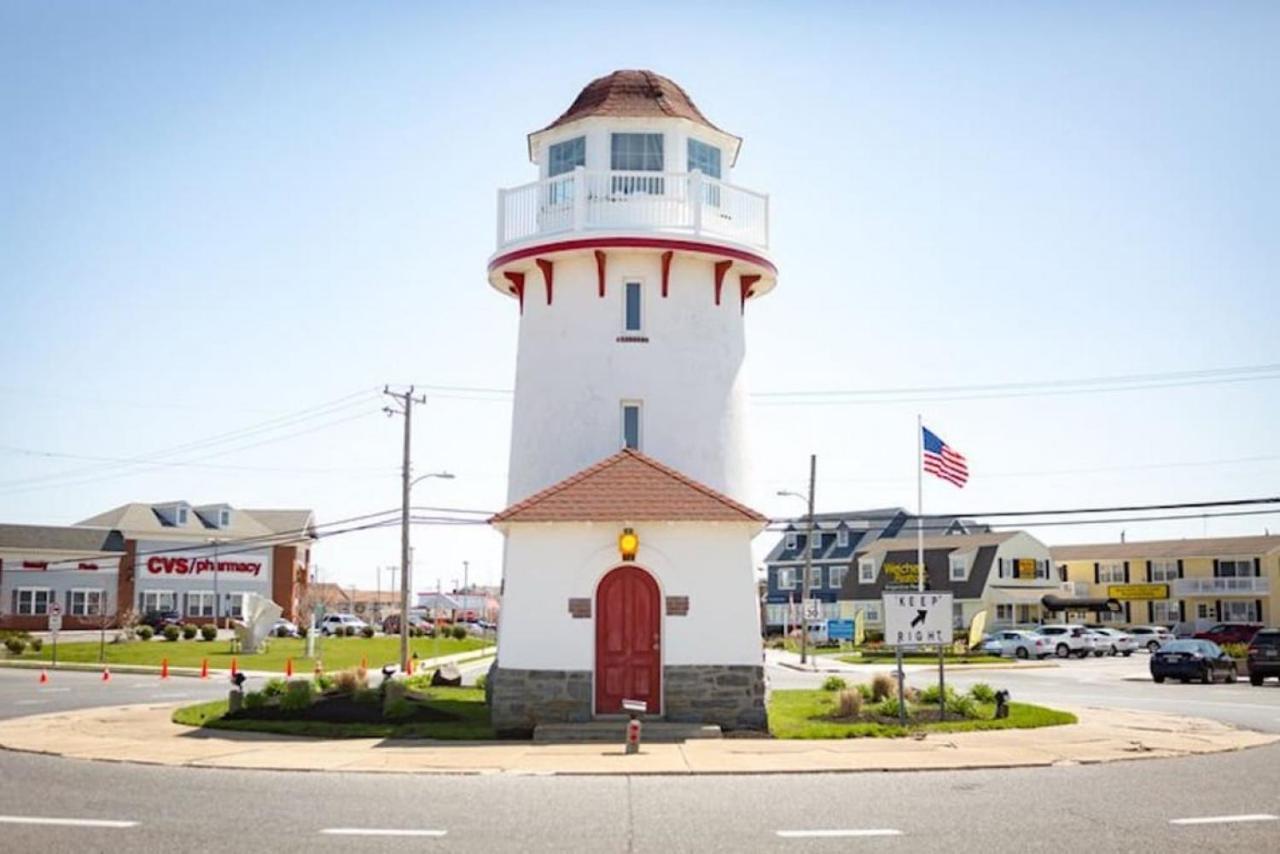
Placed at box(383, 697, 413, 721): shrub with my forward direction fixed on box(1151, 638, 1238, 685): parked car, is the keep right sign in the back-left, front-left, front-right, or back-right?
front-right

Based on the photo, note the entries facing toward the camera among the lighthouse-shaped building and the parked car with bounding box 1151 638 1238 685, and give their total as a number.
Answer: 1

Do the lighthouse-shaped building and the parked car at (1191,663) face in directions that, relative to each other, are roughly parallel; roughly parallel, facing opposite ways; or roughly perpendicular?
roughly perpendicular

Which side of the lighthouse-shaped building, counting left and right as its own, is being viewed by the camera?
front

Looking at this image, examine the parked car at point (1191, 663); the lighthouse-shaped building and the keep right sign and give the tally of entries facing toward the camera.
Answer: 2

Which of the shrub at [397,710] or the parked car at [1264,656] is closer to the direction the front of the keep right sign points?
the shrub

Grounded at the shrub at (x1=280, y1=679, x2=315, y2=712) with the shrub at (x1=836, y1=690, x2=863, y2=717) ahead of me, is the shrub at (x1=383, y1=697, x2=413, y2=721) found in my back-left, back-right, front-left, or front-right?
front-right

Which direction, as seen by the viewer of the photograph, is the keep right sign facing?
facing the viewer

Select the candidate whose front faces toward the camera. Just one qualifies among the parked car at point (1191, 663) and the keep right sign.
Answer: the keep right sign

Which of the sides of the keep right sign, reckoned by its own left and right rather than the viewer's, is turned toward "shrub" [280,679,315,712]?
right
